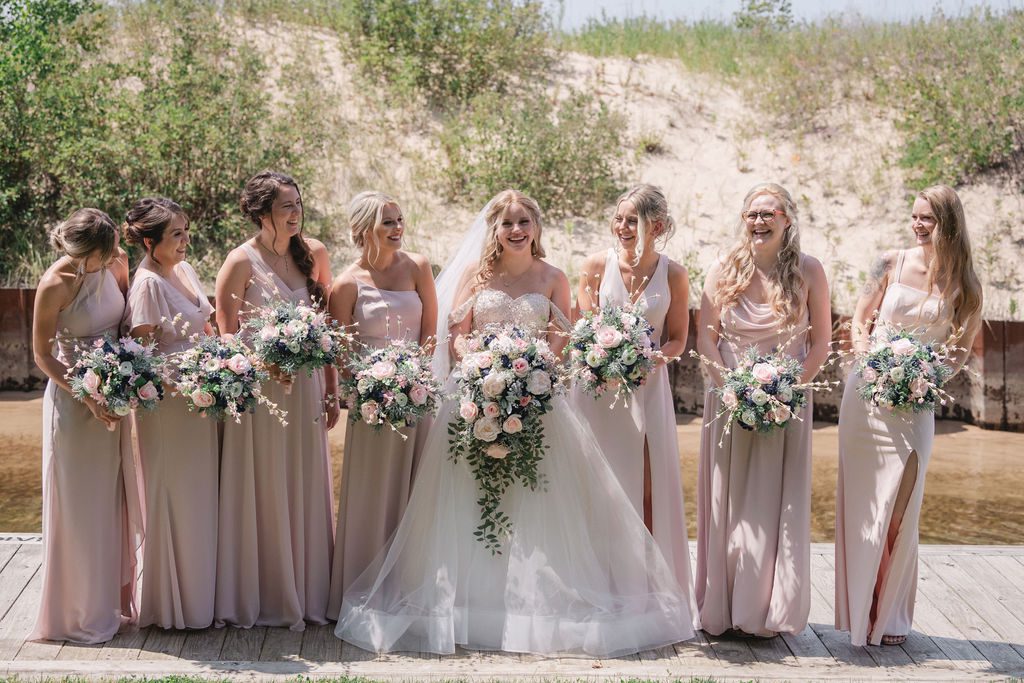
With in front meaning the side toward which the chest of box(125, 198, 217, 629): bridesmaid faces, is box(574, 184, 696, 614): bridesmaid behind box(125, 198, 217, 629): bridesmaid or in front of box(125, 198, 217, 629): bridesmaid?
in front

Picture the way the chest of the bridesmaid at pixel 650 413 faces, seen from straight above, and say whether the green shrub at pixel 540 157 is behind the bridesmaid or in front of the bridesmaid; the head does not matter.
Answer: behind

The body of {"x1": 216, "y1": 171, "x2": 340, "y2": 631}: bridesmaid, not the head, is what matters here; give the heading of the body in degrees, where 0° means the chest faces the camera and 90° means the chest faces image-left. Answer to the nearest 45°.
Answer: approximately 315°

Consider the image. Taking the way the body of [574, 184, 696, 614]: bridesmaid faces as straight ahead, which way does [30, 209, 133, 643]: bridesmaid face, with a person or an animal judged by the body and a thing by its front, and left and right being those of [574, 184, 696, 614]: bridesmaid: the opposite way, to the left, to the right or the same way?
to the left

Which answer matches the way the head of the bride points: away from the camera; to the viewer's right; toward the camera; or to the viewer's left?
toward the camera

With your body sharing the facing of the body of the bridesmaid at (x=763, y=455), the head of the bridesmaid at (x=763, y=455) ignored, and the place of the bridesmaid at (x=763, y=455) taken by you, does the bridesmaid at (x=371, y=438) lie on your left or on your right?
on your right

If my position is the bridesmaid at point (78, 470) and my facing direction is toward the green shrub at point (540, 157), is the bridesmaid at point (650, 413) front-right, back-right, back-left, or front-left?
front-right

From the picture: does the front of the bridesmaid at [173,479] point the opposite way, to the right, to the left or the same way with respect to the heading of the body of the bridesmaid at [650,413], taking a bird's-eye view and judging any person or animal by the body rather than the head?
to the left

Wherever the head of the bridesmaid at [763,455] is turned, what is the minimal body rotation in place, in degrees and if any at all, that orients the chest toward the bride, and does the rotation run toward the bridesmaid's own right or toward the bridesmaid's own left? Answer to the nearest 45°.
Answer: approximately 90° to the bridesmaid's own right

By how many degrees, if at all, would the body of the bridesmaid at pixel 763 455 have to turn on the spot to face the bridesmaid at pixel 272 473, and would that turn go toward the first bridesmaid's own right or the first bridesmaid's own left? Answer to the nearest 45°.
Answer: approximately 90° to the first bridesmaid's own right

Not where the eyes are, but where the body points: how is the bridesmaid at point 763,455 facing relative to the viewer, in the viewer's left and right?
facing the viewer

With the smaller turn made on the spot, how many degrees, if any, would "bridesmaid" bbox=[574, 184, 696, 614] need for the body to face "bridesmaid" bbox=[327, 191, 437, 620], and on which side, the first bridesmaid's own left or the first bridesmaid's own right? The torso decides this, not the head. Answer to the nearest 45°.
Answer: approximately 90° to the first bridesmaid's own right

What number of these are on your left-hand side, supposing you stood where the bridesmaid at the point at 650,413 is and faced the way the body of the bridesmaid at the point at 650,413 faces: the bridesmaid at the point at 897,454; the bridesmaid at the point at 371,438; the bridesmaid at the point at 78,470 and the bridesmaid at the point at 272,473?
1

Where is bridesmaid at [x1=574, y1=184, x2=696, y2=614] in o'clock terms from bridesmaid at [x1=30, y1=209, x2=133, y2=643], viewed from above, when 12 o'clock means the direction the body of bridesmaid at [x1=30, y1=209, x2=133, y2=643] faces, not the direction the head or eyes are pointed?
bridesmaid at [x1=574, y1=184, x2=696, y2=614] is roughly at 11 o'clock from bridesmaid at [x1=30, y1=209, x2=133, y2=643].

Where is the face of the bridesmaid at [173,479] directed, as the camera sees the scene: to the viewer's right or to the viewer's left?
to the viewer's right

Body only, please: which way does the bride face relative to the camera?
toward the camera
